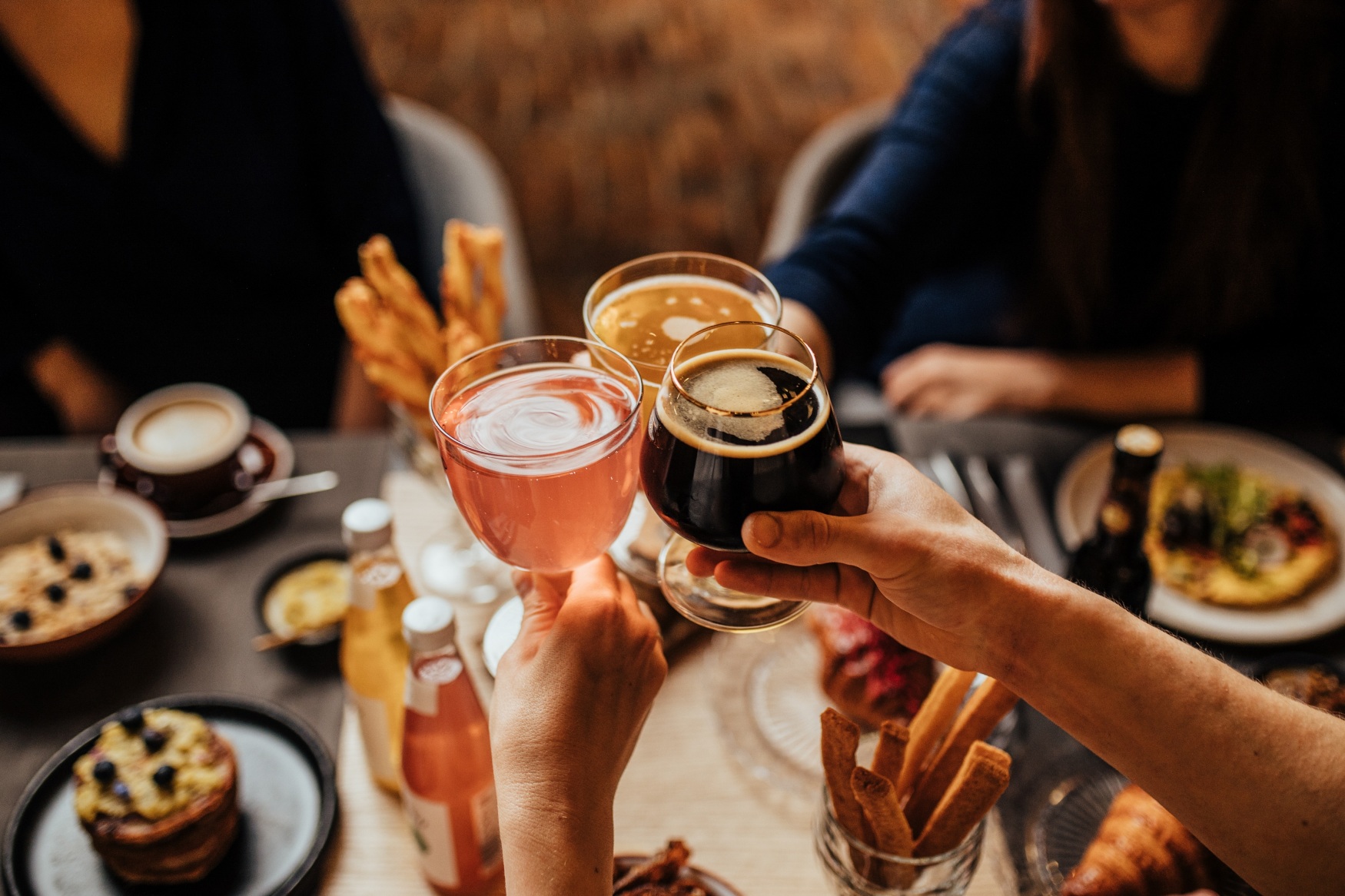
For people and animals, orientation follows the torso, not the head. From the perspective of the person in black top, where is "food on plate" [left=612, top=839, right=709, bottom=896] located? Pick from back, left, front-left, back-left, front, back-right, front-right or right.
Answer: front

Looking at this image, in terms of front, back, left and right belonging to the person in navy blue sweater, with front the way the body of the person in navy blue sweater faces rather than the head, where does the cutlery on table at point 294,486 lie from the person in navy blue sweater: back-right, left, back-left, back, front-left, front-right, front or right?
front-right

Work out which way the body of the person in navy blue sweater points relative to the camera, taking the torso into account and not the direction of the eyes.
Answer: toward the camera

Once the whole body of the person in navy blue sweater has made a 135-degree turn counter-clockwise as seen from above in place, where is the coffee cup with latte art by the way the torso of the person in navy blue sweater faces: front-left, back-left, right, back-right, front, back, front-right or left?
back

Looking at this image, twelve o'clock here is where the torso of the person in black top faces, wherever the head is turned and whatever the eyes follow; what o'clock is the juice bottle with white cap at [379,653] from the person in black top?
The juice bottle with white cap is roughly at 12 o'clock from the person in black top.

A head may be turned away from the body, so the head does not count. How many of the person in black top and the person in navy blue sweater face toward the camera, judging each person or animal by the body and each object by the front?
2

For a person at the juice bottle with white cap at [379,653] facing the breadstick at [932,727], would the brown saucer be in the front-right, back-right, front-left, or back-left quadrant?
back-left

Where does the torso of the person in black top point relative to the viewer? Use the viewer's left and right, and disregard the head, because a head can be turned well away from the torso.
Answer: facing the viewer

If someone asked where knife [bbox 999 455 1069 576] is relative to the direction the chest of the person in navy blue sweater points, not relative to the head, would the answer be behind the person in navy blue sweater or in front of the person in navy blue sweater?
in front

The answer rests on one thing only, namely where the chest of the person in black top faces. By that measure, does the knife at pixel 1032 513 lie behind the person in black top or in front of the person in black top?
in front

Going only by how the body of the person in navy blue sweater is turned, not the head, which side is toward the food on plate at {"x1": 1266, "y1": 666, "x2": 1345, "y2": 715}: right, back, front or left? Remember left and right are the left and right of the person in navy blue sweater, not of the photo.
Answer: front

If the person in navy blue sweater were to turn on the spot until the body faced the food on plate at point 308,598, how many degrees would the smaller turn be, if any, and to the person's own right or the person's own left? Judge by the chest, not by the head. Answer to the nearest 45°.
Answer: approximately 45° to the person's own right

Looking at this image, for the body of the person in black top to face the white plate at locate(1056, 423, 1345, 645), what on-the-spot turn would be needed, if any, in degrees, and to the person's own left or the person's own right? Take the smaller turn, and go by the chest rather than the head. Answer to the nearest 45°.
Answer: approximately 45° to the person's own left

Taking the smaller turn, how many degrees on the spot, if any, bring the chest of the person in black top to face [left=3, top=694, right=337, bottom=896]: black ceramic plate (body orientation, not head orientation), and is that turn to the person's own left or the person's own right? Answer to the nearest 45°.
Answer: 0° — they already face it
